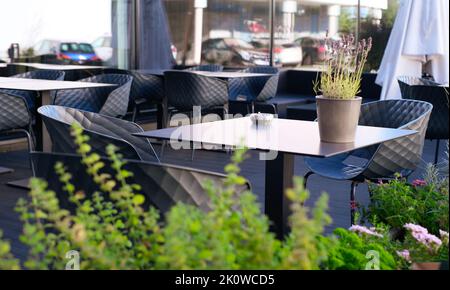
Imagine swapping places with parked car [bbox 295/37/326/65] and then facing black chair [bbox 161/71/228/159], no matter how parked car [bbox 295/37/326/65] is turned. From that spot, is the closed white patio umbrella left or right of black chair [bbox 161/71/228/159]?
left

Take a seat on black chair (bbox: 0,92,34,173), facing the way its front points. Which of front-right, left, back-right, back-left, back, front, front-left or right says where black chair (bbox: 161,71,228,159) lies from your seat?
front-right

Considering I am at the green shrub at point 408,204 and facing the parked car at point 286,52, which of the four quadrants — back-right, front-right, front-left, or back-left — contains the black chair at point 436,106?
front-right

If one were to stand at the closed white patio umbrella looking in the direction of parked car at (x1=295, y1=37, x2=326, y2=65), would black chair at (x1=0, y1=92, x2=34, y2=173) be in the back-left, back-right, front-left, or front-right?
back-left

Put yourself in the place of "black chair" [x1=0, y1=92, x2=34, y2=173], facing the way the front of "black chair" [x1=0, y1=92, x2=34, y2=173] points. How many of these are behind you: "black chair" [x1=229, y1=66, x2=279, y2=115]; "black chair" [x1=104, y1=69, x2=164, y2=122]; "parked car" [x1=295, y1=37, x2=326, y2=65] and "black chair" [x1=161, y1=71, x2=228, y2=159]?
0

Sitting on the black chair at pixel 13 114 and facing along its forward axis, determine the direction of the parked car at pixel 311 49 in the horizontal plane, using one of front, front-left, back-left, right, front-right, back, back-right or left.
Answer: front-right

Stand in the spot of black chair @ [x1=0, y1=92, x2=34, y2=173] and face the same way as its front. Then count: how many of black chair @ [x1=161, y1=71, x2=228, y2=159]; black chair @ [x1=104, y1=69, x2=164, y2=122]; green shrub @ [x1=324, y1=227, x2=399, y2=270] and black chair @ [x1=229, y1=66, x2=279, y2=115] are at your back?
1

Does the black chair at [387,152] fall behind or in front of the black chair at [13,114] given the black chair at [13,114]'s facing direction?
behind

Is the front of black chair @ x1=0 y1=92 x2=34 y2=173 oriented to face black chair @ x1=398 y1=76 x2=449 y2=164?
no

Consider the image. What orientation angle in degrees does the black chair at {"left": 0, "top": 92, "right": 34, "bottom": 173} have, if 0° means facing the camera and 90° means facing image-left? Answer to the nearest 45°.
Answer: approximately 180°

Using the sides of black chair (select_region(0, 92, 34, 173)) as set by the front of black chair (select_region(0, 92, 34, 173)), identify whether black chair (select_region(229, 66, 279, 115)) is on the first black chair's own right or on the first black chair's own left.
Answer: on the first black chair's own right

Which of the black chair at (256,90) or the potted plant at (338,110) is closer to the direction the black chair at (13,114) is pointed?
the black chair

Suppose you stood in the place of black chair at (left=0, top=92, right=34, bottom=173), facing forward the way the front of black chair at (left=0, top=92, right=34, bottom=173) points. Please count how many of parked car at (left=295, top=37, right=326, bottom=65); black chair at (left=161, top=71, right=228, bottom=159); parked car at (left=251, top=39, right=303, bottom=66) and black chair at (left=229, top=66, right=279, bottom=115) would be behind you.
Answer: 0

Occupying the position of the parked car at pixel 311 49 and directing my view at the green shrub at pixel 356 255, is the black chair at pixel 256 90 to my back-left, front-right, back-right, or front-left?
front-right

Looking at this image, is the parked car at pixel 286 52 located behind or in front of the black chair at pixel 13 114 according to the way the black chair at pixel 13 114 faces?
in front

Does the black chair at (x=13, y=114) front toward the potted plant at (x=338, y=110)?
no

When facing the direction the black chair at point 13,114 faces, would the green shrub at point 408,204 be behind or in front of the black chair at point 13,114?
behind
